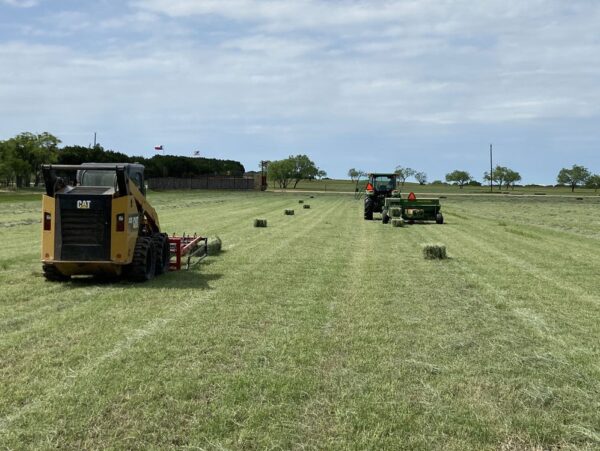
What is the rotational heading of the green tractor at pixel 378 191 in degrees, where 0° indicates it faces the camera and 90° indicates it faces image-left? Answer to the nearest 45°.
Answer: approximately 180°

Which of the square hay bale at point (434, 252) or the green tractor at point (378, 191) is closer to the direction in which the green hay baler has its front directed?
the green tractor

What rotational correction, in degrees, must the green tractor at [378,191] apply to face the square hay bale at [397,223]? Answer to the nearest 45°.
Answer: approximately 180°

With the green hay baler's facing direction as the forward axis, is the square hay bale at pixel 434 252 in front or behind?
behind

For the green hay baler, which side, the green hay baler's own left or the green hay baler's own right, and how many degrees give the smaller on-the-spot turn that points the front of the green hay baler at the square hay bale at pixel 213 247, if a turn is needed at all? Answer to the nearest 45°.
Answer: approximately 180°

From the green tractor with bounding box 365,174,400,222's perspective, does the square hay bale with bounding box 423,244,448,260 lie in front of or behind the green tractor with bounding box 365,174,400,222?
behind

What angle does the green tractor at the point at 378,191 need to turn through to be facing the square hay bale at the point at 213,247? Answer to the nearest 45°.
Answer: approximately 180°

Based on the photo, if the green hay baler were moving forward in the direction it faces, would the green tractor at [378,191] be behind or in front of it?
in front

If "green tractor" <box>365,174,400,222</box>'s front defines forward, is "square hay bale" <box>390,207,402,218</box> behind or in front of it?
behind

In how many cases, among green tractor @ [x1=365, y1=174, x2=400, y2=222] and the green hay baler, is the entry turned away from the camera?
2

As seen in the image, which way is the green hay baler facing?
away from the camera
